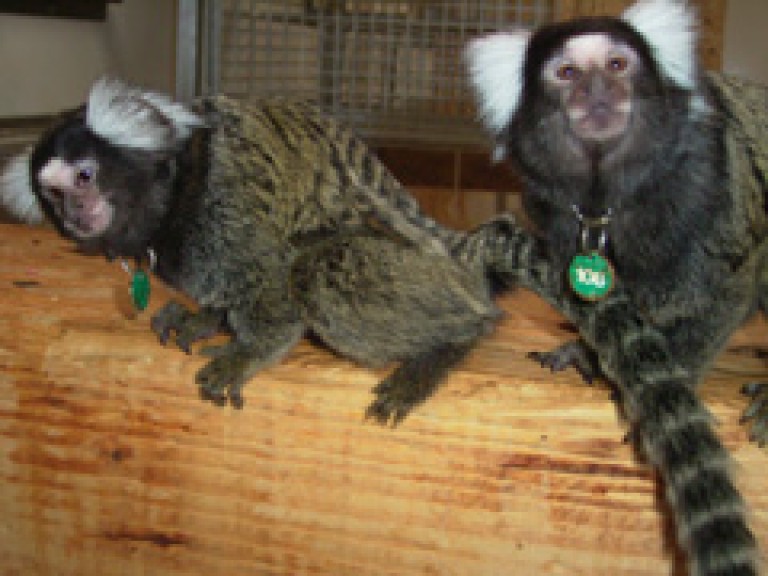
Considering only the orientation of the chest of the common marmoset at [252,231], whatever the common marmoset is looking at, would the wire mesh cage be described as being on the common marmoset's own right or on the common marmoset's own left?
on the common marmoset's own right

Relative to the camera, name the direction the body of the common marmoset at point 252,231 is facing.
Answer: to the viewer's left

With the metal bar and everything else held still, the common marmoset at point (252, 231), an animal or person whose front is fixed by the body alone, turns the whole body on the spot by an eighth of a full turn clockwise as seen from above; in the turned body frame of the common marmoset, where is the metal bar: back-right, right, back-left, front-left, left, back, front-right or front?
front-right
